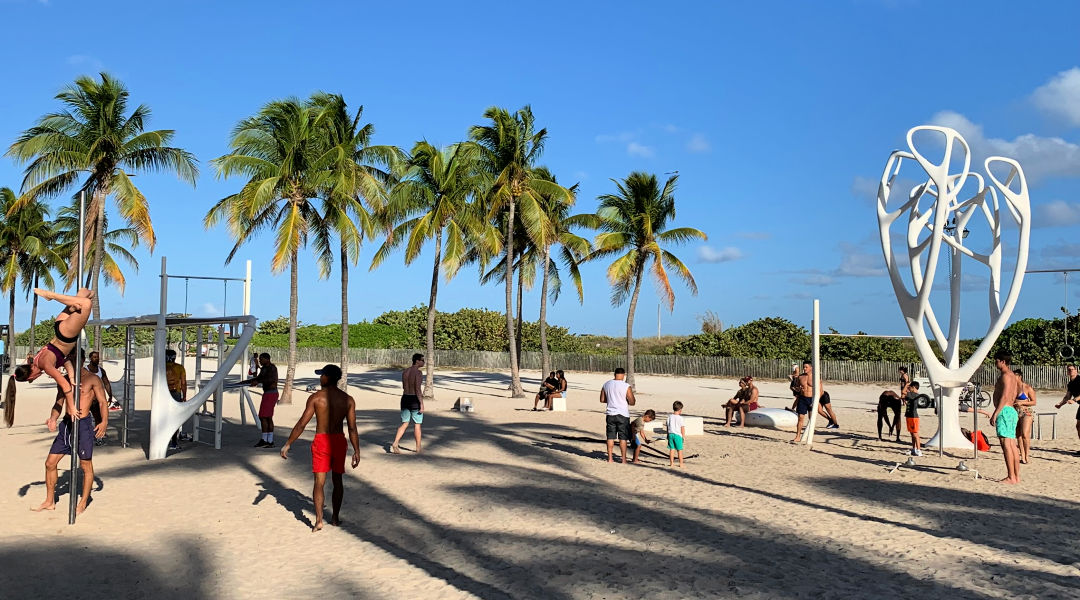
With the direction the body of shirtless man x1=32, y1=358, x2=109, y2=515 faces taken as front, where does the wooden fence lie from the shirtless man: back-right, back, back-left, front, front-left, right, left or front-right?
back

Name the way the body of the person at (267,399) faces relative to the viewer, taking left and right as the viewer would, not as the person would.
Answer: facing to the left of the viewer

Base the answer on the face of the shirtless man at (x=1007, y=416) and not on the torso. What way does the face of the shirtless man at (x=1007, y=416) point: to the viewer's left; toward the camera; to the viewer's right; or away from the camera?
to the viewer's left

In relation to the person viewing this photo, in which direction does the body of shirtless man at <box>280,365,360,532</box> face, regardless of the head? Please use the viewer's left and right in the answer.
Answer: facing away from the viewer

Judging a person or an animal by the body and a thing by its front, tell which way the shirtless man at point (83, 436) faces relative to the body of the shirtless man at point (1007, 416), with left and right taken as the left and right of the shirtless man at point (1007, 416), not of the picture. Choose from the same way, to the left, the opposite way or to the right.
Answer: to the left

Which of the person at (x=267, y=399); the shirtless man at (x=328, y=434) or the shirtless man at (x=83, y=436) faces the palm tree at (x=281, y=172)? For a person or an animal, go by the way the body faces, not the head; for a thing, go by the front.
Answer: the shirtless man at (x=328, y=434)

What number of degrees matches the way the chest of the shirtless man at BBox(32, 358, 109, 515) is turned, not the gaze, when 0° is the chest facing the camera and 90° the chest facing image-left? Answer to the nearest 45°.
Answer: approximately 45°

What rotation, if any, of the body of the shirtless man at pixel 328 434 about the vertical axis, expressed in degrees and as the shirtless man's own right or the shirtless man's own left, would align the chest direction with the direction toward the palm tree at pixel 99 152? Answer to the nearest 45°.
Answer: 0° — they already face it

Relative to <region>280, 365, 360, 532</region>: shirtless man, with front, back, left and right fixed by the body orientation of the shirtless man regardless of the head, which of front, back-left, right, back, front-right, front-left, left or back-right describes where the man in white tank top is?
front-right

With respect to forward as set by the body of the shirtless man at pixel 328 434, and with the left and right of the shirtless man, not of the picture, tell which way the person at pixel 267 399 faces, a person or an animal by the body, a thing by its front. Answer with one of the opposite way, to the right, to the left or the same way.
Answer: to the left

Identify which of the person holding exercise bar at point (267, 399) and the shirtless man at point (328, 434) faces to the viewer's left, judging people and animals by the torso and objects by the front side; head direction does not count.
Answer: the person holding exercise bar

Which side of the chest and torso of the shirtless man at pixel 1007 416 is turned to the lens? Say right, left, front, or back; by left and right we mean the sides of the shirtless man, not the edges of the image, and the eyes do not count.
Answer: left
